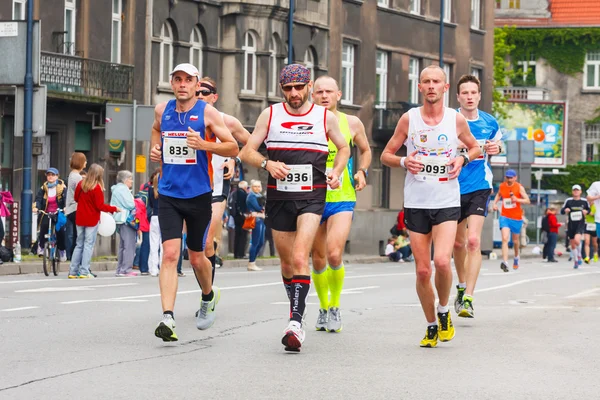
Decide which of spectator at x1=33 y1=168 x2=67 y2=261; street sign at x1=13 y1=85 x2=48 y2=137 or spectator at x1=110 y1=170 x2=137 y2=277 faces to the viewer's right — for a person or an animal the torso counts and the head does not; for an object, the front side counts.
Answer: spectator at x1=110 y1=170 x2=137 y2=277

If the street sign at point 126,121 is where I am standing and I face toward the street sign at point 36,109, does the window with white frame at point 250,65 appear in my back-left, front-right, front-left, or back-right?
back-right

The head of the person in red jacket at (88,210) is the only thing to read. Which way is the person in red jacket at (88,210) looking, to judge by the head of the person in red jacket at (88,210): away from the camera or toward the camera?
away from the camera

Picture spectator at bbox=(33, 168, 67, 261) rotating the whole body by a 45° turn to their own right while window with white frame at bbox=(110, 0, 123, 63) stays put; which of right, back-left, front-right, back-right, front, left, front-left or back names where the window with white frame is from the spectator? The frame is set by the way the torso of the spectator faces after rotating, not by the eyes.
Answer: back-right

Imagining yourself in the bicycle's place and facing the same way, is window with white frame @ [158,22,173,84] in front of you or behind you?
behind

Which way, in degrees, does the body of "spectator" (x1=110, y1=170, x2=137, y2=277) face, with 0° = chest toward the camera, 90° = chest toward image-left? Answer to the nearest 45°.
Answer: approximately 270°

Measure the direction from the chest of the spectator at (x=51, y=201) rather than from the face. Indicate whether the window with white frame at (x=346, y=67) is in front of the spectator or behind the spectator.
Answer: behind

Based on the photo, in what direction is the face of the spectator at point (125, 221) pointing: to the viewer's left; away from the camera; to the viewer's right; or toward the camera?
to the viewer's right
